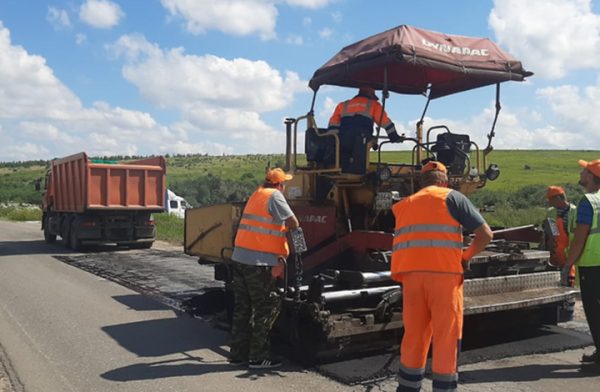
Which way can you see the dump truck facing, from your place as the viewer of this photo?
facing away from the viewer and to the left of the viewer

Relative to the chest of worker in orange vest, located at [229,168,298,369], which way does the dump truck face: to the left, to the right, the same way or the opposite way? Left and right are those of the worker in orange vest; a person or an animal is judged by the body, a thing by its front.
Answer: to the left

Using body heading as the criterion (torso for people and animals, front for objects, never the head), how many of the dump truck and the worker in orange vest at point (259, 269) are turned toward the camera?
0

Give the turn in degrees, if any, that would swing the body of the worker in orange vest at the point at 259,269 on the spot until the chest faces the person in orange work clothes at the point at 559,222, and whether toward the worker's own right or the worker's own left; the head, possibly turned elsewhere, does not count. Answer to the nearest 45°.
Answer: approximately 45° to the worker's own right

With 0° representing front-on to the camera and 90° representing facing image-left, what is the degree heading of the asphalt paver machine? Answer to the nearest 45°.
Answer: approximately 135°

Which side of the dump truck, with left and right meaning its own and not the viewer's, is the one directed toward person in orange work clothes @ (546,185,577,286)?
back

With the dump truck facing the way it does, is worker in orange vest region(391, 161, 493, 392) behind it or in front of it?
behind

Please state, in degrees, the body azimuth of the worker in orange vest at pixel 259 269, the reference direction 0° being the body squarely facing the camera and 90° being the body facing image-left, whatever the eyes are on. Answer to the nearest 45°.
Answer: approximately 225°

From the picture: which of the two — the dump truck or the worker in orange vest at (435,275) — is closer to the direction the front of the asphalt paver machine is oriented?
the dump truck

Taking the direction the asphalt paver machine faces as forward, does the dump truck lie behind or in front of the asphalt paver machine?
in front

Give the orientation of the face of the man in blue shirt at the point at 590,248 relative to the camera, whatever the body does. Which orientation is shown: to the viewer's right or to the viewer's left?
to the viewer's left

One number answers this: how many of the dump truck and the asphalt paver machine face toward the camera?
0
